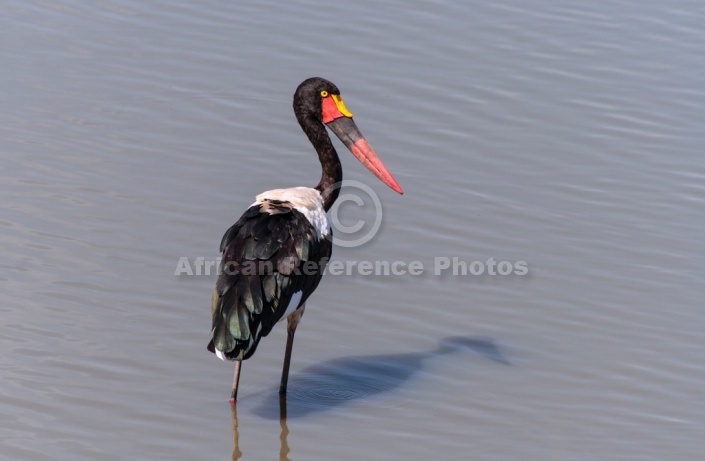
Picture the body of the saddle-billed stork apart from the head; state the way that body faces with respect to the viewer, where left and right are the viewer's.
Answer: facing away from the viewer and to the right of the viewer
